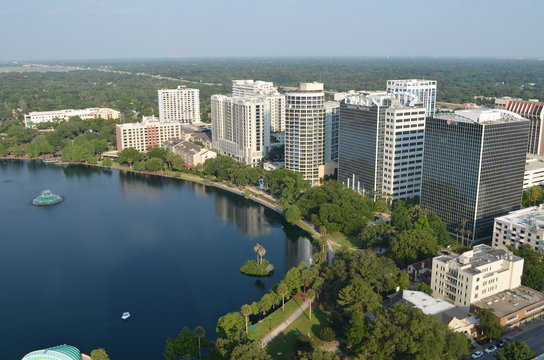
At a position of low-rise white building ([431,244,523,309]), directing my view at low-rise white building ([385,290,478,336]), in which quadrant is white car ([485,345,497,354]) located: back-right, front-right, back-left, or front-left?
front-left

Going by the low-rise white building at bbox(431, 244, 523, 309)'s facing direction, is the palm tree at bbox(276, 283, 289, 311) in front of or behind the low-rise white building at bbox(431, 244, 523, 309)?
in front

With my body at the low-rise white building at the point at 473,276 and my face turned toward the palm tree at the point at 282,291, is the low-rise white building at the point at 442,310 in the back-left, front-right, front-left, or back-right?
front-left

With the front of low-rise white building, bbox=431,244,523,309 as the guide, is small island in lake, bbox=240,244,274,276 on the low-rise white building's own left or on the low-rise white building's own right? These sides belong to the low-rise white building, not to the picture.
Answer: on the low-rise white building's own right

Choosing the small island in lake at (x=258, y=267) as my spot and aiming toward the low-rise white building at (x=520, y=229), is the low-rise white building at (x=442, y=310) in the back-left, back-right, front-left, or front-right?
front-right

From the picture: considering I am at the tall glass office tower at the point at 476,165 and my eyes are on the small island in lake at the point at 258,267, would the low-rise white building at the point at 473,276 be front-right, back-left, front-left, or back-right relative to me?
front-left

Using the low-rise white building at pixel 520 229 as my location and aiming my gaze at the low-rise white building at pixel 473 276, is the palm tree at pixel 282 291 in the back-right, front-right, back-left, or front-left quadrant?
front-right

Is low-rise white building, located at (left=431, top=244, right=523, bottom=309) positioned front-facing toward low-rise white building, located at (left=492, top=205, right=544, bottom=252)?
no

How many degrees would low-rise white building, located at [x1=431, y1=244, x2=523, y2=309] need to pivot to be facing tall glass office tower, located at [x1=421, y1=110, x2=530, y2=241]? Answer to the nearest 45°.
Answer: approximately 135° to its right

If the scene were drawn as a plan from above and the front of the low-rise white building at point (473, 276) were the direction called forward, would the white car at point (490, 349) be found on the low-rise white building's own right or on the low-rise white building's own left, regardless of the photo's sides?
on the low-rise white building's own left
